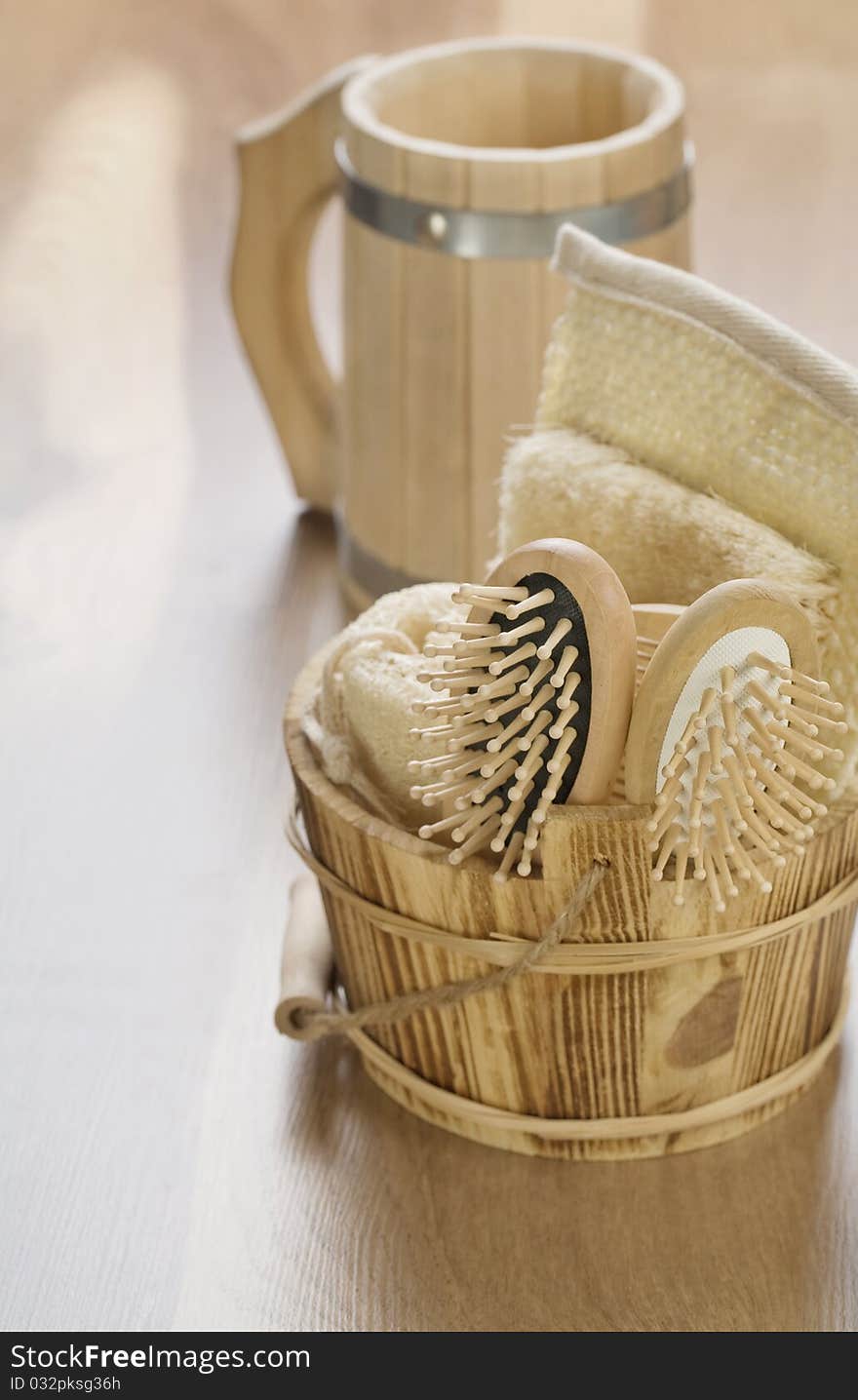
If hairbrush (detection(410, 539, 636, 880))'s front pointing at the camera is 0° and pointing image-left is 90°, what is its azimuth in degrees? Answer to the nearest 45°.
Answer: approximately 45°
